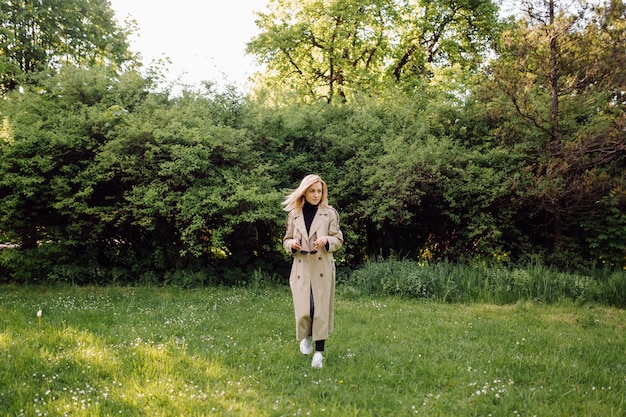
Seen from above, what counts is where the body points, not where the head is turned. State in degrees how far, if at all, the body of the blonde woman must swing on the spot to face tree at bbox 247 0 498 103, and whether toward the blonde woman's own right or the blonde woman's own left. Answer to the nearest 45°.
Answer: approximately 180°

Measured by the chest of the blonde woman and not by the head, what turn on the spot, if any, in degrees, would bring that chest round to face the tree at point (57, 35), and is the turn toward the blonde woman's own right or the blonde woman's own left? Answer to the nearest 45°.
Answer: approximately 135° to the blonde woman's own right

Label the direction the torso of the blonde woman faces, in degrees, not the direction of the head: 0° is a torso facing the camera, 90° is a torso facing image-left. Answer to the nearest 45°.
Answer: approximately 0°

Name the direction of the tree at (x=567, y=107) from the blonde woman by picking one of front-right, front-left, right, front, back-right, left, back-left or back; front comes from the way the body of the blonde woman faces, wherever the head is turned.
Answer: back-left
